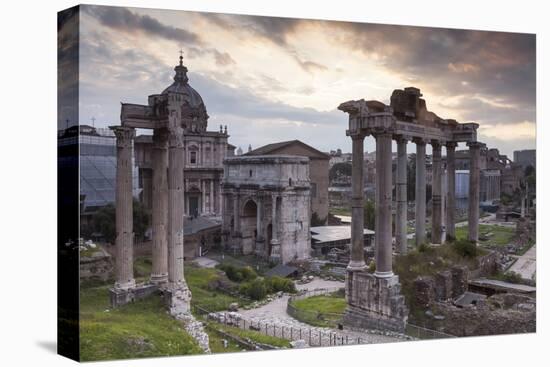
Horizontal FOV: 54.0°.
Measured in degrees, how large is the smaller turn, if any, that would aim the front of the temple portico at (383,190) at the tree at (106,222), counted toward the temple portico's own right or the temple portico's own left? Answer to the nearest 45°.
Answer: approximately 90° to the temple portico's own left

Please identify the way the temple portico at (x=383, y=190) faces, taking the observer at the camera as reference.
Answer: facing away from the viewer and to the left of the viewer

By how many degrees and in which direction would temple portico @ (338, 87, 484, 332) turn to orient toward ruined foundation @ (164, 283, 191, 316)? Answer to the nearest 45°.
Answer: approximately 90° to its left

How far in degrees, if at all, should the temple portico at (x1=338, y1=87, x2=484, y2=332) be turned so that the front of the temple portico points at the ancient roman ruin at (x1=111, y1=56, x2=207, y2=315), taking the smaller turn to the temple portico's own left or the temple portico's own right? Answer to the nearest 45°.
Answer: approximately 90° to the temple portico's own left
